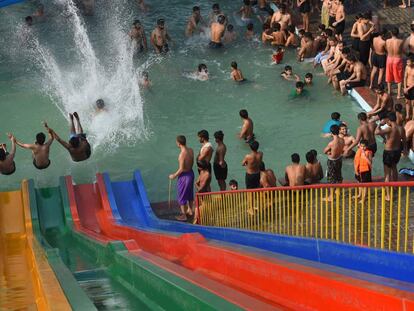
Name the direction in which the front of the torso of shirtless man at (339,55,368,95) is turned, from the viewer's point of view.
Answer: to the viewer's left

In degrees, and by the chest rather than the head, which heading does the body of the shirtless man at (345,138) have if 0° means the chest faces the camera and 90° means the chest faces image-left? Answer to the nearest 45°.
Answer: approximately 45°

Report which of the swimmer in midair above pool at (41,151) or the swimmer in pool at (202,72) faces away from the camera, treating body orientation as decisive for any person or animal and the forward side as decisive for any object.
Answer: the swimmer in midair above pool at (41,151)

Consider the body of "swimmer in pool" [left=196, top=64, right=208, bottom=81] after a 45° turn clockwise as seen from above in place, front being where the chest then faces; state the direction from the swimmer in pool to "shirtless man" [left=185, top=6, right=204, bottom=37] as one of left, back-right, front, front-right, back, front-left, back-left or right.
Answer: back-right

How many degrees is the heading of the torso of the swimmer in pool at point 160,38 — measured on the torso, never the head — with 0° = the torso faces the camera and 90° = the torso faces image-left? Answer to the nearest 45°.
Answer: approximately 0°

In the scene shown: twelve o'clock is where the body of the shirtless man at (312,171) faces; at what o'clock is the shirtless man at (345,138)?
the shirtless man at (345,138) is roughly at 1 o'clock from the shirtless man at (312,171).

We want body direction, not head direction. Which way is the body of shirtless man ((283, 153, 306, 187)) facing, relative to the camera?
away from the camera

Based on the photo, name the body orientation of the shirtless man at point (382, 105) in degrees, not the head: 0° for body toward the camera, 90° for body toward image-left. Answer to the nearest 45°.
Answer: approximately 90°
